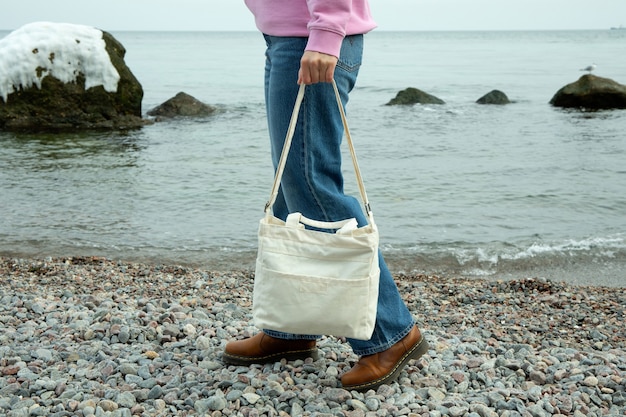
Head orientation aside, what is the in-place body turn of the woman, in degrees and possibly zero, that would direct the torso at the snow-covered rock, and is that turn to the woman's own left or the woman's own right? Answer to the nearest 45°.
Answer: approximately 45° to the woman's own right

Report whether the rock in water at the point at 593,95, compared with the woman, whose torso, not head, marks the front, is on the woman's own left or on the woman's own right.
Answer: on the woman's own right

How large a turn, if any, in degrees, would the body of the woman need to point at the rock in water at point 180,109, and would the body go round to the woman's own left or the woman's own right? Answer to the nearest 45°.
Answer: approximately 90° to the woman's own right

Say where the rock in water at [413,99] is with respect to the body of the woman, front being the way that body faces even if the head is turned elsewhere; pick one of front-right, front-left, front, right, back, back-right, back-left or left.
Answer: right

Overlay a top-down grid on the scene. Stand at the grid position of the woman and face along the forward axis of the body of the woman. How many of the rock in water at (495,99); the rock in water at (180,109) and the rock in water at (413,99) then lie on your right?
3

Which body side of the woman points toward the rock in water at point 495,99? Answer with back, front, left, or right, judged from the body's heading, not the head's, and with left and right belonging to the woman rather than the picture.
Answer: right

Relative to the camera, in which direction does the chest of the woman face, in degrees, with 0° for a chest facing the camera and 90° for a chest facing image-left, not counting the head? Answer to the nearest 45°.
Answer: approximately 90°
